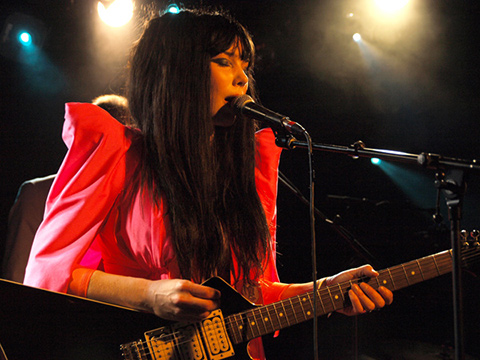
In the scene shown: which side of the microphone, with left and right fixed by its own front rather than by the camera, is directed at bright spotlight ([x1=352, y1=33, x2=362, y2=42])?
right

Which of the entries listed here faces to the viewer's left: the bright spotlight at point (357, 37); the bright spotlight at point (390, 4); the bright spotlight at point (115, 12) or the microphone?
the microphone

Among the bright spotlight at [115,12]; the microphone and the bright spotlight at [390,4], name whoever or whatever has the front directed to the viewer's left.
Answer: the microphone

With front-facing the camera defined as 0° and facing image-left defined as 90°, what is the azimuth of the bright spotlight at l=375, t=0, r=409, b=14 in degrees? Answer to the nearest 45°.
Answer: approximately 0°

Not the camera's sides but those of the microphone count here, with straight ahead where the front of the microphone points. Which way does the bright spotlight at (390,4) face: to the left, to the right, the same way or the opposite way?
to the left

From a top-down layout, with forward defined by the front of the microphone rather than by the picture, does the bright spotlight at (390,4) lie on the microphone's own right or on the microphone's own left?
on the microphone's own right

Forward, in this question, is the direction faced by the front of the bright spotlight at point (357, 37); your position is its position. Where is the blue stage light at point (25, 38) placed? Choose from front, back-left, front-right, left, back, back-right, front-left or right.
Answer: front-right

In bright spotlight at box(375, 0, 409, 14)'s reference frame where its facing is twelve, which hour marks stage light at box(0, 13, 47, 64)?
The stage light is roughly at 2 o'clock from the bright spotlight.

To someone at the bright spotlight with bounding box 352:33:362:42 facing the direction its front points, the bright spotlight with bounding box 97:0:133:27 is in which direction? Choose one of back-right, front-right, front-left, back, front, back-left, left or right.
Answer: front-right

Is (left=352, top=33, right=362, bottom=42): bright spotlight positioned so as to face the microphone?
no

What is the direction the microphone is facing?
to the viewer's left
